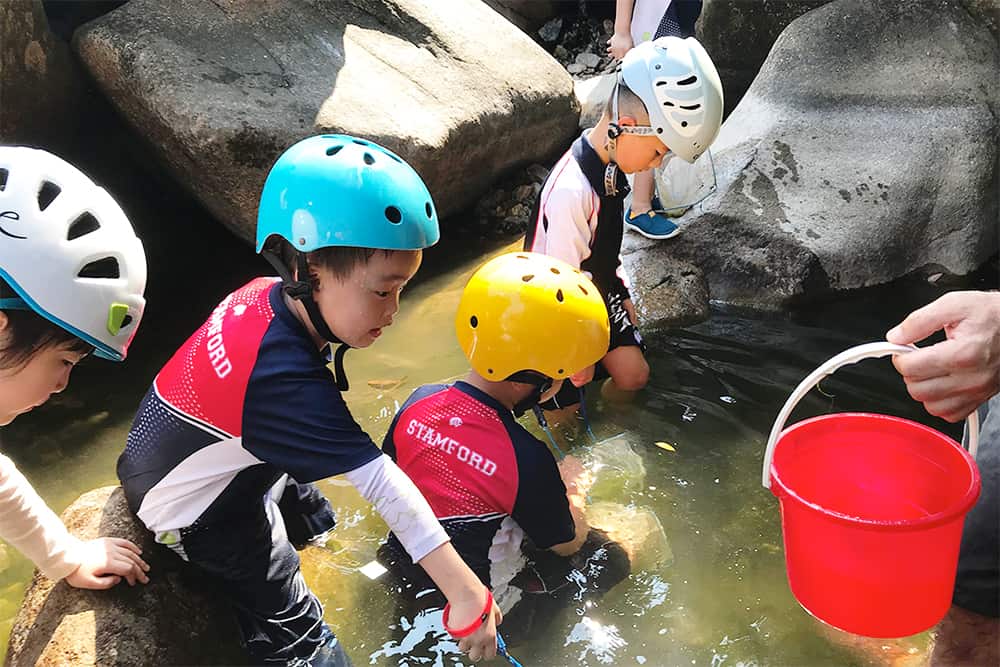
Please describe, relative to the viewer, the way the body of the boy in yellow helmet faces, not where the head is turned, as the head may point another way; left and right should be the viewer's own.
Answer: facing away from the viewer and to the right of the viewer

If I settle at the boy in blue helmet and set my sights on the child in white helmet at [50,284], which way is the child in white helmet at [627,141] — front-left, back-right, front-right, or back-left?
back-right

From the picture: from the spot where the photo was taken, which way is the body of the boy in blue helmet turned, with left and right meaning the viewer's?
facing to the right of the viewer

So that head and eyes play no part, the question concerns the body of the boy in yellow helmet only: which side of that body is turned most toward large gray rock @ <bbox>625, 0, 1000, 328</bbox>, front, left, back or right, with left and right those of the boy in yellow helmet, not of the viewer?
front

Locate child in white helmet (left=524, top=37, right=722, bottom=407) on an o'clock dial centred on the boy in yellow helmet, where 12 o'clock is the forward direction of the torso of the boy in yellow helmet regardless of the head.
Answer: The child in white helmet is roughly at 11 o'clock from the boy in yellow helmet.

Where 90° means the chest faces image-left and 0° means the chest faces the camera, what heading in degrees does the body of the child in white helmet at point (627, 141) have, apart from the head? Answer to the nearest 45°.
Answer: approximately 270°
